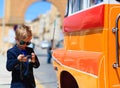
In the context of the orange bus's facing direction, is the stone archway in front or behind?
in front

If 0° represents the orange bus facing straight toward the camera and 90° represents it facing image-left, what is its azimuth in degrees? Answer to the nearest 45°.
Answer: approximately 135°
